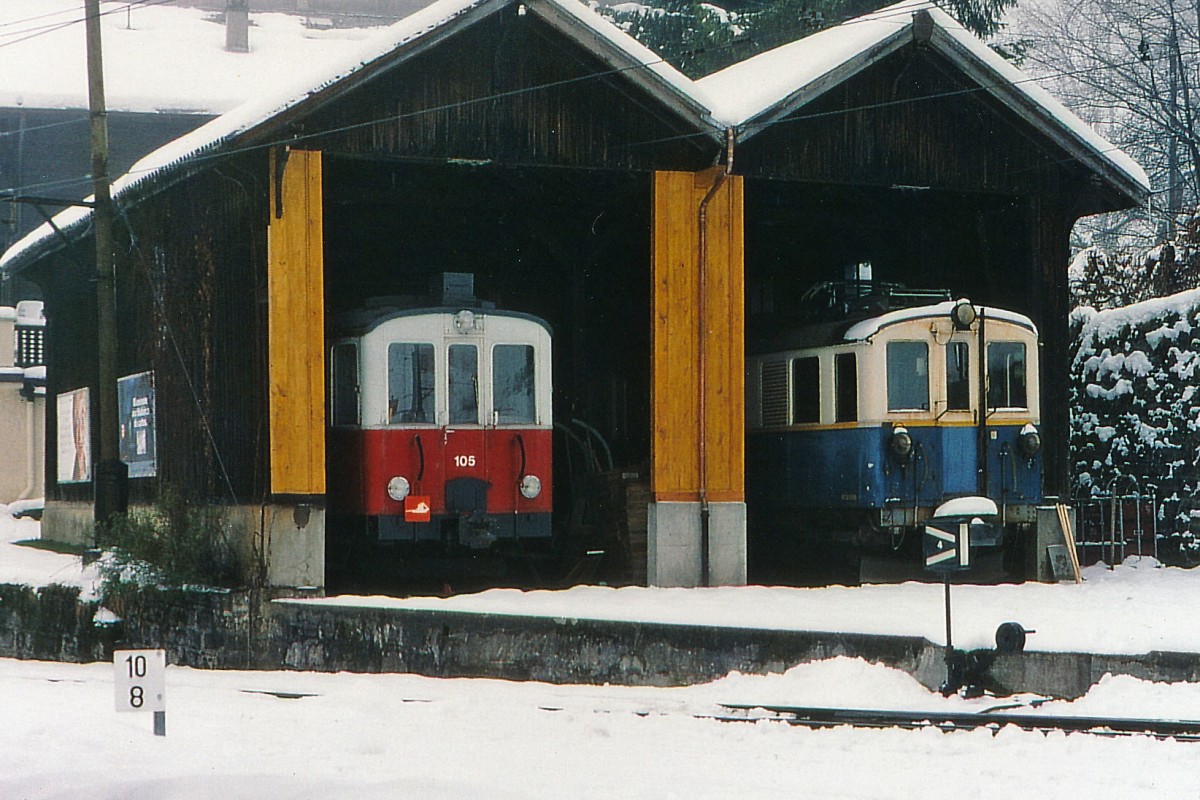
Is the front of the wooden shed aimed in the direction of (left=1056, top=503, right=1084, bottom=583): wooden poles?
no

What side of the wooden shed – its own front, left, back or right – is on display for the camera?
front

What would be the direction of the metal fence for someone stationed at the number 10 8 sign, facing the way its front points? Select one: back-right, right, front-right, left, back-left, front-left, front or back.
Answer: back-left

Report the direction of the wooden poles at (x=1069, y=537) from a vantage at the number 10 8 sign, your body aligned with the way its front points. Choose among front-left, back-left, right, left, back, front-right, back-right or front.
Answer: back-left

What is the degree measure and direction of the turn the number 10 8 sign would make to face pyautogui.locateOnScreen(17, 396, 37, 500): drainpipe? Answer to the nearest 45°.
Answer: approximately 180°

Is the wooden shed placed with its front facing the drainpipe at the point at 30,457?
no

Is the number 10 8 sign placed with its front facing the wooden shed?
no

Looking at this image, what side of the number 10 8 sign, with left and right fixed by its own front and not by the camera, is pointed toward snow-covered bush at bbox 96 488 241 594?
back

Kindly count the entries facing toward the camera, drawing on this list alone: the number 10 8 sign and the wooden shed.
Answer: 2

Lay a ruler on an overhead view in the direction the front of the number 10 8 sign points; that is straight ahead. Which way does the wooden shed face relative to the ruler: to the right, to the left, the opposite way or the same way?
the same way

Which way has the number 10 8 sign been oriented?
toward the camera
